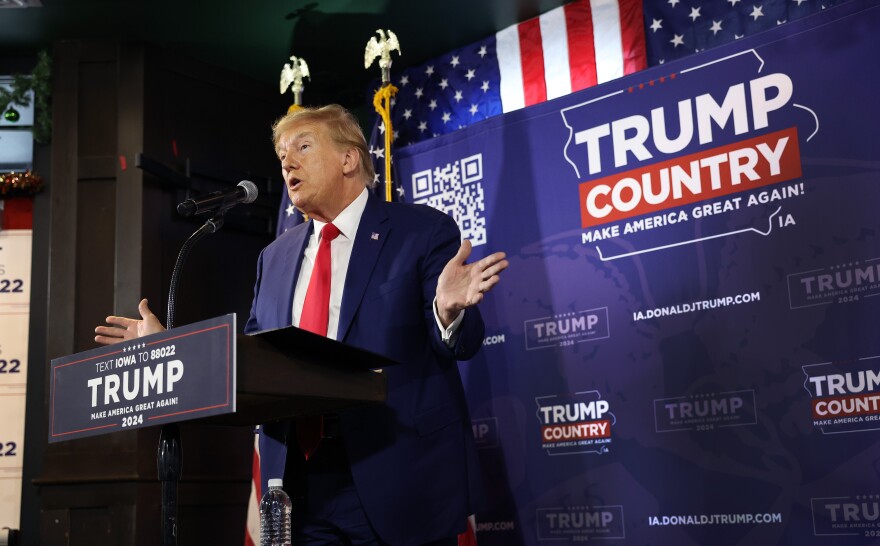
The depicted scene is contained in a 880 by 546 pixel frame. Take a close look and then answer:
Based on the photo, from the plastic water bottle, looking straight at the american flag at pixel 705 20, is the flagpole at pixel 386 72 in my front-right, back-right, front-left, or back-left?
front-left

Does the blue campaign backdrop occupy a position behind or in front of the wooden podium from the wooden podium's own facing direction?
behind

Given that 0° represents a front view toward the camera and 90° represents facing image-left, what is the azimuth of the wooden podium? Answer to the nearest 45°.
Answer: approximately 45°

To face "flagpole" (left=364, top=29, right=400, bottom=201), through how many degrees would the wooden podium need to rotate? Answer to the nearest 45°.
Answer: approximately 135° to its right

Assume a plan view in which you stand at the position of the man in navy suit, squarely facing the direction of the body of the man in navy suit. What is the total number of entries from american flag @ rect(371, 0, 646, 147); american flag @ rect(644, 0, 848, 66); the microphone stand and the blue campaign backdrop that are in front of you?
1

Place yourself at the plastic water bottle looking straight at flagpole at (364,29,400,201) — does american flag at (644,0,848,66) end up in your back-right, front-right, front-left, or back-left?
front-right

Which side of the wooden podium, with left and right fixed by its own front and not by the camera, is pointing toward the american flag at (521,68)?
back

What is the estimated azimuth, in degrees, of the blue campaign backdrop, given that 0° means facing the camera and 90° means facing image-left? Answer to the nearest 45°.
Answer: approximately 45°

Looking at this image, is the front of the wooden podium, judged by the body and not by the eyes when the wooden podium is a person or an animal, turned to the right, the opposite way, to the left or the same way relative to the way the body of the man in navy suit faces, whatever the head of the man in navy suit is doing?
the same way

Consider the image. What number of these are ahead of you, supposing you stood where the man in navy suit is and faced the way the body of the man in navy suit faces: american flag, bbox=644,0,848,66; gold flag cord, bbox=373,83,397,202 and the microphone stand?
1

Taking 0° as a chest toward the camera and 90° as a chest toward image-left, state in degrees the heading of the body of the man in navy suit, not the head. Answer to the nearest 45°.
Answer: approximately 45°

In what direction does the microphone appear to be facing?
to the viewer's right
